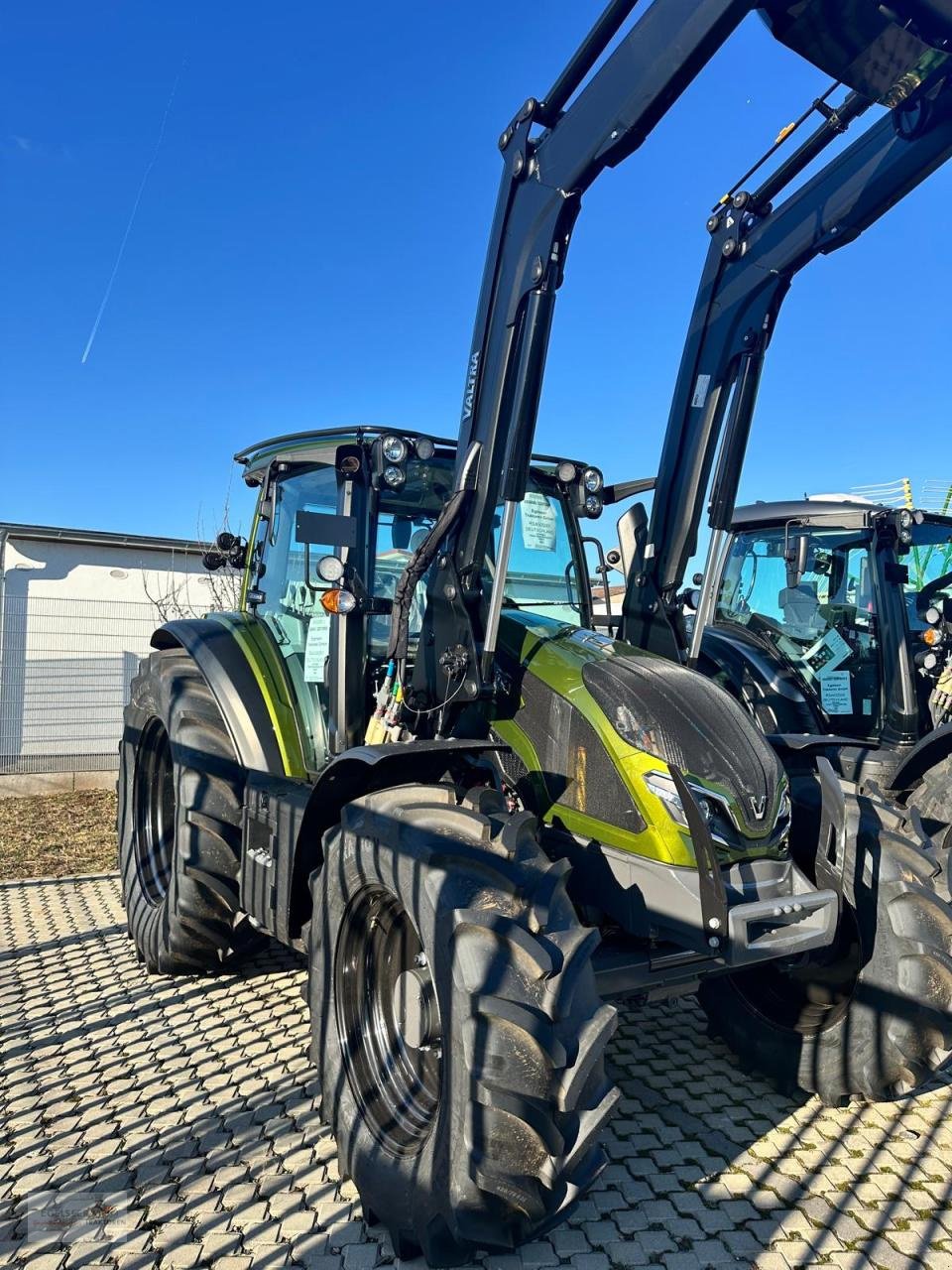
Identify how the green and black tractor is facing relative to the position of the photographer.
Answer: facing the viewer and to the right of the viewer
